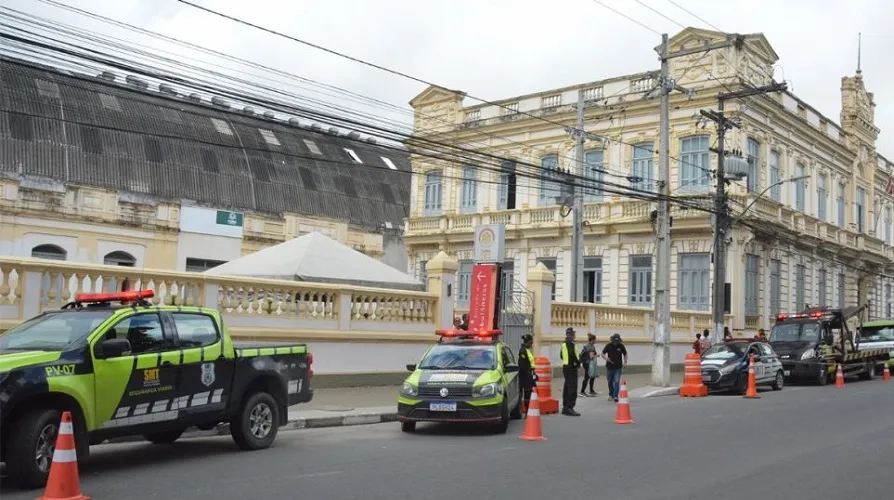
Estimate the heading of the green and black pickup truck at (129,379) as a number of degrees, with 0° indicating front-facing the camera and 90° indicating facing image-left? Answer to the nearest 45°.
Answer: approximately 45°

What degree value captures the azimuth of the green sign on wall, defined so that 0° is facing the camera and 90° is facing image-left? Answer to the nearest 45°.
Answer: approximately 315°

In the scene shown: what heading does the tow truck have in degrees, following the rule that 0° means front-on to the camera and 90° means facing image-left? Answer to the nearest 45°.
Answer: approximately 45°

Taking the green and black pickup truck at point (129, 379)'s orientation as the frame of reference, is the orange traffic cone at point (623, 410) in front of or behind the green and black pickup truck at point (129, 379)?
behind

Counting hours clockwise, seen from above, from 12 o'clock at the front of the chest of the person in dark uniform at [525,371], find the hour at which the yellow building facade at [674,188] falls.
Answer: The yellow building facade is roughly at 8 o'clock from the person in dark uniform.

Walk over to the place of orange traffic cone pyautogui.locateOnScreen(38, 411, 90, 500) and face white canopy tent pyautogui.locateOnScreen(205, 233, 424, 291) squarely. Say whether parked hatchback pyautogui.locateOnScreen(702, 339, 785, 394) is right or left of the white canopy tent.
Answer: right

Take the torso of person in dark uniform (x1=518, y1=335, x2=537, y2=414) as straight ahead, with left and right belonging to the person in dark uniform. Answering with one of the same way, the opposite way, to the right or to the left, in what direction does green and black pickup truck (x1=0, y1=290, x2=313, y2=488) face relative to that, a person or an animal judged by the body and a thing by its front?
to the right

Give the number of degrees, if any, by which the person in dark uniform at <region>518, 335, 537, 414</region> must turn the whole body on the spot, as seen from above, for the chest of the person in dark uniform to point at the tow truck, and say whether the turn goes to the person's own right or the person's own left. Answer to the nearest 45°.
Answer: approximately 90° to the person's own left
